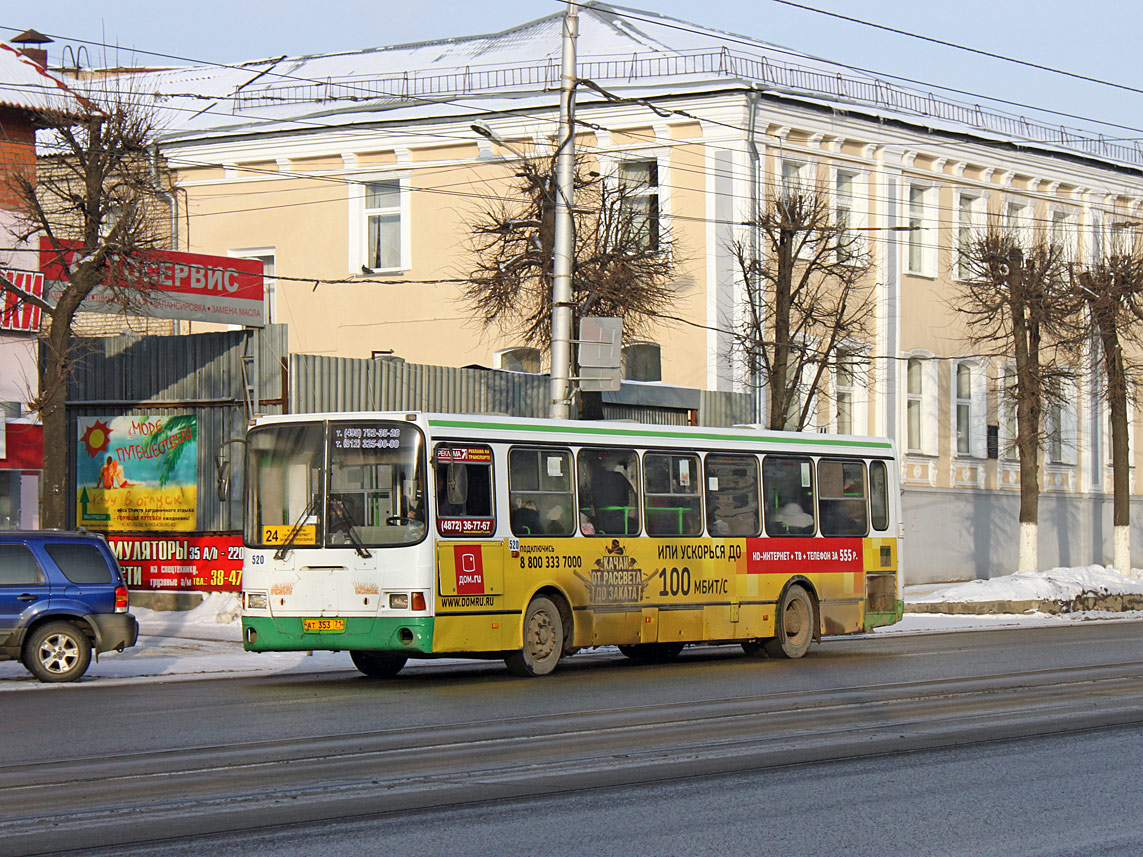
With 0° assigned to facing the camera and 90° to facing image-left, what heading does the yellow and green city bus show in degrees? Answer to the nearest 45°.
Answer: approximately 45°

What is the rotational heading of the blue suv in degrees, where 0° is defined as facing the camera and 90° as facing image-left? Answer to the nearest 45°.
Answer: approximately 90°

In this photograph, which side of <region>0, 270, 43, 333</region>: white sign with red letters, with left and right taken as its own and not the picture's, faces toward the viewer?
front

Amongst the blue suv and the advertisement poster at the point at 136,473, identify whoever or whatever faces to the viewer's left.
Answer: the blue suv

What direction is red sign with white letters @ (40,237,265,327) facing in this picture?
toward the camera

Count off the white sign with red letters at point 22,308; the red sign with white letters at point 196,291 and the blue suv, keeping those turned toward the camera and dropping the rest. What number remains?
2

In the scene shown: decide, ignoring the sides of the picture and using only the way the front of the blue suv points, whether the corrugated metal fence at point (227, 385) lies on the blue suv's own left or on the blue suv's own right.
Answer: on the blue suv's own right

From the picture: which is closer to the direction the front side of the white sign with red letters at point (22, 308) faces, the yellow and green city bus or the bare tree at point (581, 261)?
the yellow and green city bus

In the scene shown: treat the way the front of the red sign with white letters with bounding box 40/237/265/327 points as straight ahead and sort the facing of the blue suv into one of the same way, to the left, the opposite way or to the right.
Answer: to the right

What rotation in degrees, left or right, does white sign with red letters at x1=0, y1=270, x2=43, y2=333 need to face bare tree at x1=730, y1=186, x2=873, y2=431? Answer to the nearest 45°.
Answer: approximately 90° to its left
